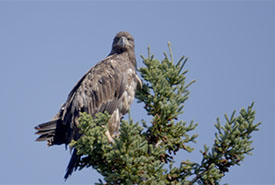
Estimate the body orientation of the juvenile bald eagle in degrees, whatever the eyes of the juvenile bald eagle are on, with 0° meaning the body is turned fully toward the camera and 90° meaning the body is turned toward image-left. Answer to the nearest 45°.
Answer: approximately 270°
